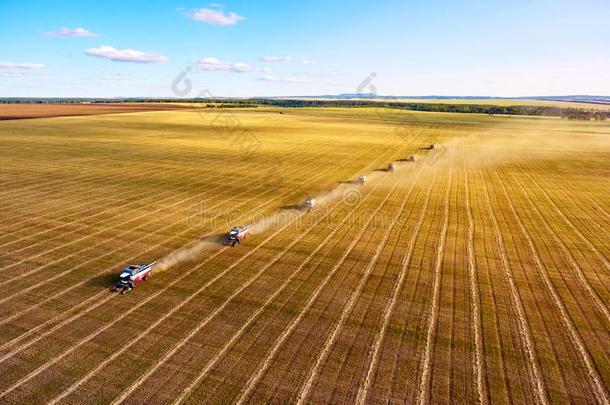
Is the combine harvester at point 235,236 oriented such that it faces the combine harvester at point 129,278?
yes

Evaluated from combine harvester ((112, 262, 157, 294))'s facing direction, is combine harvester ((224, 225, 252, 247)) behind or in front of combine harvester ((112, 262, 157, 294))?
behind

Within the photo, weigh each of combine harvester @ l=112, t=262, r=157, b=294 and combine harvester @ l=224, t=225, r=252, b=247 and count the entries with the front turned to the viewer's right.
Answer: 0

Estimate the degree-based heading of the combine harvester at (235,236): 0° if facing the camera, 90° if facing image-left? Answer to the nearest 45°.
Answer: approximately 45°

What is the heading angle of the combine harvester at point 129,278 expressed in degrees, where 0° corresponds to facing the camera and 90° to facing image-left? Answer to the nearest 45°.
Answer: approximately 45°
